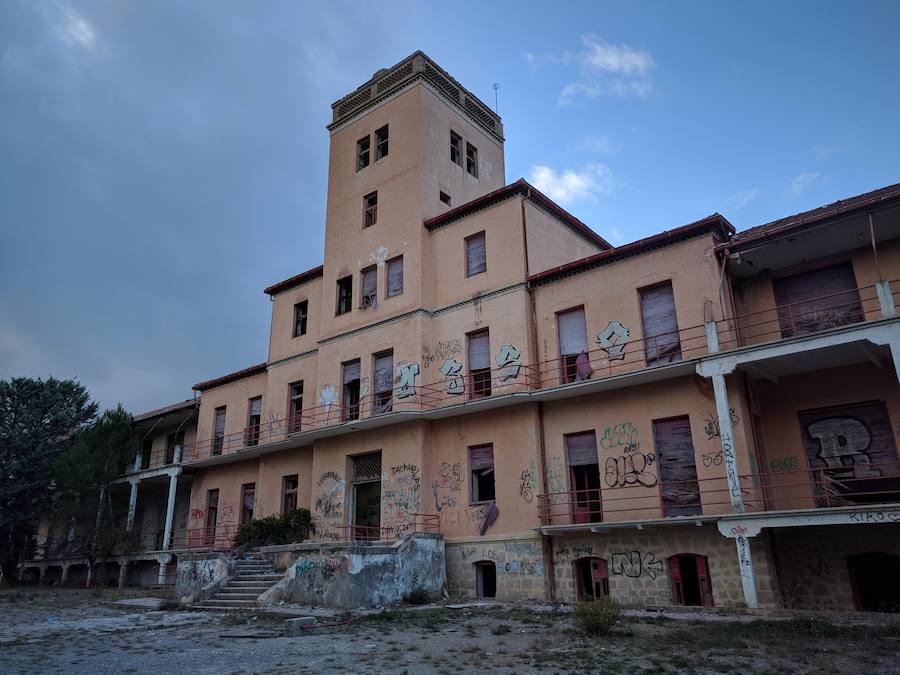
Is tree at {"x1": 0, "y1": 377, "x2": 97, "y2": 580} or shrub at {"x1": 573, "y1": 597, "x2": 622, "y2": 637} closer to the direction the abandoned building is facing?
the shrub

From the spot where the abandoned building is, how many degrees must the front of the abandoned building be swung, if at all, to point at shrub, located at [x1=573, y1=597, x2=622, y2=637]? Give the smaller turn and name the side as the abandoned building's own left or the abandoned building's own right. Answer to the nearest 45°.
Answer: approximately 45° to the abandoned building's own left

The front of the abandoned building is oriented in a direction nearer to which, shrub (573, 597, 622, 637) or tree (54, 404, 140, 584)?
the shrub

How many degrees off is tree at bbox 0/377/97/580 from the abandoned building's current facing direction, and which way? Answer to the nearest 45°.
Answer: approximately 90° to its right

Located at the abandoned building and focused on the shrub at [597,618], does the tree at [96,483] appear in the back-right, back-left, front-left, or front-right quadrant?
back-right

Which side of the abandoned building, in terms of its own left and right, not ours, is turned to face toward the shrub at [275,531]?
right

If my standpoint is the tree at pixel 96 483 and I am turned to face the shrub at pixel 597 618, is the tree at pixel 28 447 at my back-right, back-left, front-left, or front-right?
back-right

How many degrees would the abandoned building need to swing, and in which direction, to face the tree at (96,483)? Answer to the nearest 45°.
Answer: approximately 90° to its right

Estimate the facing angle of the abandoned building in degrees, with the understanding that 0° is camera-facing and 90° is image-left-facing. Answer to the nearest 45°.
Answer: approximately 45°

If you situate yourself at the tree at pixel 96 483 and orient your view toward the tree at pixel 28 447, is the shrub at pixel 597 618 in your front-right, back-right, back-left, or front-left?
back-left
